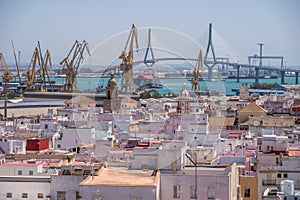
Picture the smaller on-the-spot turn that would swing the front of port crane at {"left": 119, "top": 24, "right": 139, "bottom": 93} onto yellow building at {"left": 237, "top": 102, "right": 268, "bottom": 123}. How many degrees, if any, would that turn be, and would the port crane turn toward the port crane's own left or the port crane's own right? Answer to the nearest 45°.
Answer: approximately 90° to the port crane's own right

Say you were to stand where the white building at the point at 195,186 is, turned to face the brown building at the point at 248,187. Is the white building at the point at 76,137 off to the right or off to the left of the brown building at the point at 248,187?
left

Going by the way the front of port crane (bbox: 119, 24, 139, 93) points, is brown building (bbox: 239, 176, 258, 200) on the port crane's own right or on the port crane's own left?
on the port crane's own right
